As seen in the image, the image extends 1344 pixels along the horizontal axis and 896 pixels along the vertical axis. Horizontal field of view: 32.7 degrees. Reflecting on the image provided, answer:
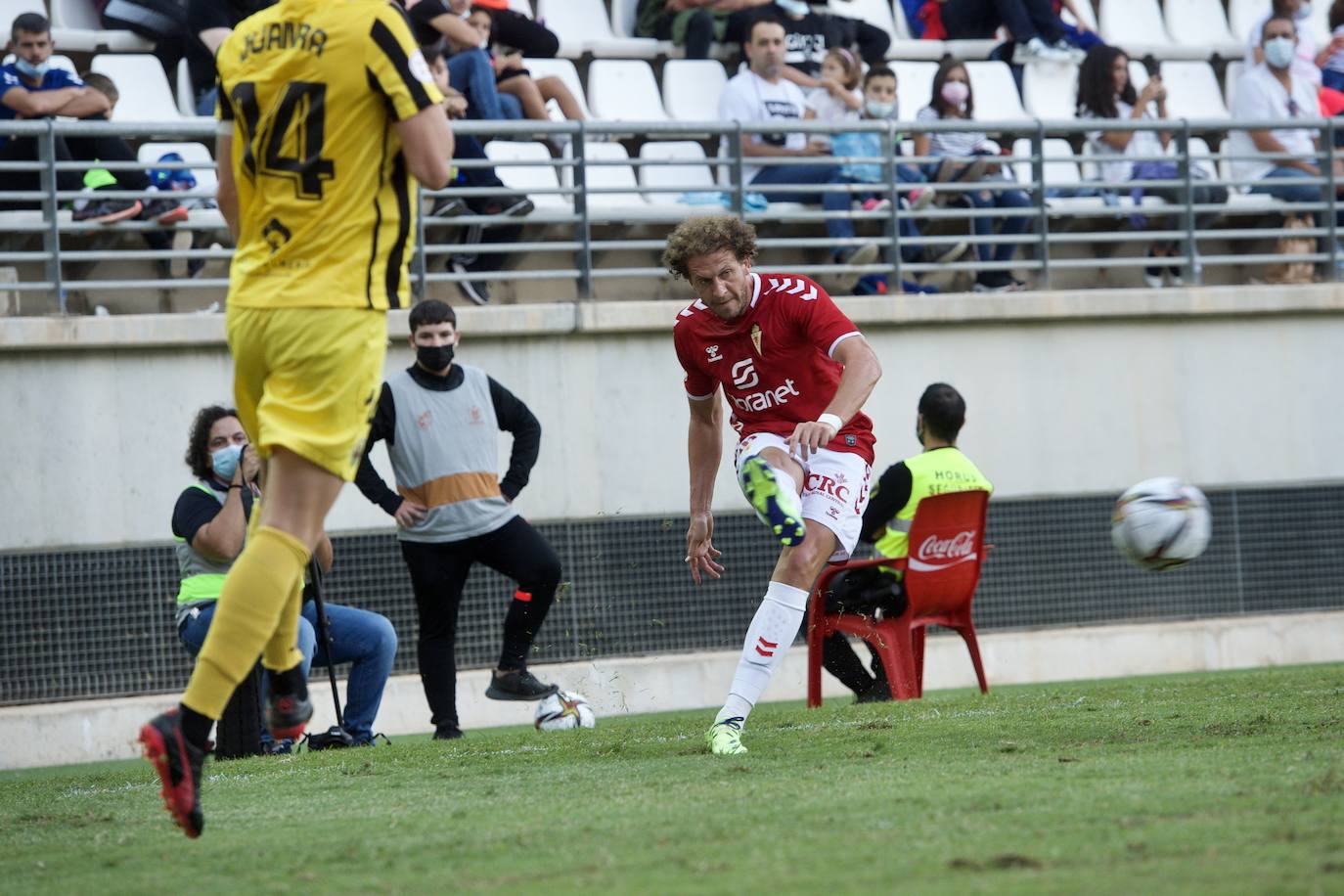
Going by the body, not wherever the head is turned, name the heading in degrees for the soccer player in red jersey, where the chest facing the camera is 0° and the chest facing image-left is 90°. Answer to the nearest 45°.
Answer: approximately 0°

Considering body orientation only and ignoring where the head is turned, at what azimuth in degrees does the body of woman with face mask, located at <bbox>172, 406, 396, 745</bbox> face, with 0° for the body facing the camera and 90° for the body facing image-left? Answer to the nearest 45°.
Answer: approximately 315°

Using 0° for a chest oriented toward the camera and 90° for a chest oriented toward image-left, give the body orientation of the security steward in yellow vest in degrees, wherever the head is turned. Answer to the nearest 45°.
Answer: approximately 135°

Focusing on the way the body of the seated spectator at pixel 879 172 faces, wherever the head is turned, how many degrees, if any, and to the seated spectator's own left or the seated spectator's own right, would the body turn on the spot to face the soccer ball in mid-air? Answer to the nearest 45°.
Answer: approximately 45° to the seated spectator's own right

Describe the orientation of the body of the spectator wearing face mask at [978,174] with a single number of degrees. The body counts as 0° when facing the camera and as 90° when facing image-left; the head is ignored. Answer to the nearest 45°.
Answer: approximately 315°

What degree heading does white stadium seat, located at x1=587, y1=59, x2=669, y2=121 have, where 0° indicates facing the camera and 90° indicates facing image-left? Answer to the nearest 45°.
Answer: approximately 315°
